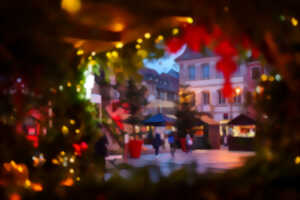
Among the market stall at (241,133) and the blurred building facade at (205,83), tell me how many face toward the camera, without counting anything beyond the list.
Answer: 2

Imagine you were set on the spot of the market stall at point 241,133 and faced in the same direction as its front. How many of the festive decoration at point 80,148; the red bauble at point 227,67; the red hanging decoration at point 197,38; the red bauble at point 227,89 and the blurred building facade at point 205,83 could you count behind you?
1

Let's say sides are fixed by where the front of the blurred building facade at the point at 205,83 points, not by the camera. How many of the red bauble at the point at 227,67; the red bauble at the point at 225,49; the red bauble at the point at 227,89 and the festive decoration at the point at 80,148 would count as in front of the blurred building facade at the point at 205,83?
4

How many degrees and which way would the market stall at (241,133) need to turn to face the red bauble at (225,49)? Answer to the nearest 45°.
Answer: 0° — it already faces it

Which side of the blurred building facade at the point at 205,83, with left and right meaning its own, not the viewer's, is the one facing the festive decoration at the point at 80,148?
front

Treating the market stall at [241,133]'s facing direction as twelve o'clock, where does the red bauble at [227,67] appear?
The red bauble is roughly at 12 o'clock from the market stall.

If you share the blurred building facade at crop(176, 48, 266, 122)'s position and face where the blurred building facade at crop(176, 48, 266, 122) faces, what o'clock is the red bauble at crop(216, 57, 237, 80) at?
The red bauble is roughly at 12 o'clock from the blurred building facade.

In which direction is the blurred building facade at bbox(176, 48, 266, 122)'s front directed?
toward the camera

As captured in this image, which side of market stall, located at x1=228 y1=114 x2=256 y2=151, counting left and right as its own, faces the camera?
front

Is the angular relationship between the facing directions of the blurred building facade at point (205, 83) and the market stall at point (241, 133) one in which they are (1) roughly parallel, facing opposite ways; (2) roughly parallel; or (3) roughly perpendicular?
roughly parallel

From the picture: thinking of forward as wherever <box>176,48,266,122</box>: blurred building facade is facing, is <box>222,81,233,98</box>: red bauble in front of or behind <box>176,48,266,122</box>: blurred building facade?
in front

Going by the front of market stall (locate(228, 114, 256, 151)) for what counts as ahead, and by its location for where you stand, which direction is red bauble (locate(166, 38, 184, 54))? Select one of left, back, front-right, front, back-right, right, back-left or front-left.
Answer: front

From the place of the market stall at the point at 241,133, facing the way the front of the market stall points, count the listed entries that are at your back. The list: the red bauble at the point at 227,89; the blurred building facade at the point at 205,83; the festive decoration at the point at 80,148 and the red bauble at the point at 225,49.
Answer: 1

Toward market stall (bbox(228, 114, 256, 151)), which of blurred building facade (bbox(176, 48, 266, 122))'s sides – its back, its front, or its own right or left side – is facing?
front

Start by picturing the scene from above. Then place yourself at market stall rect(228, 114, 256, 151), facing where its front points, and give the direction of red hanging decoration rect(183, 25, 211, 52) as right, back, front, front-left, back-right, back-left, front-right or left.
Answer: front
